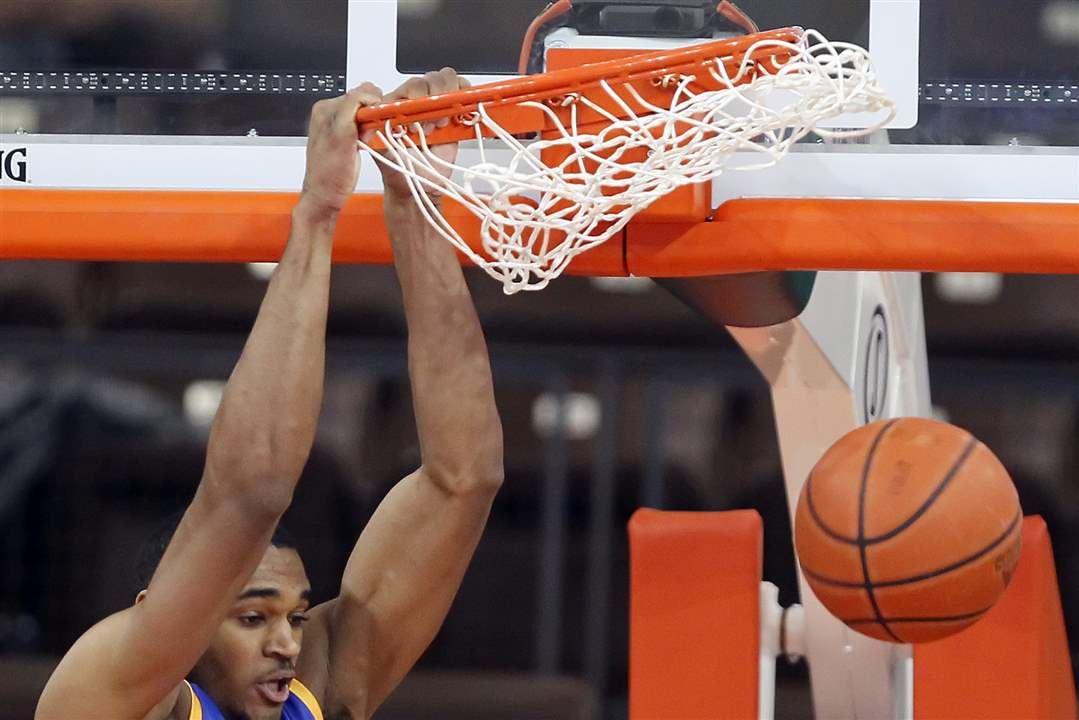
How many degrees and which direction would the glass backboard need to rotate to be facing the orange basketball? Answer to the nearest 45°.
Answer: approximately 45° to its left

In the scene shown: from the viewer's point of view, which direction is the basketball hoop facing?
toward the camera

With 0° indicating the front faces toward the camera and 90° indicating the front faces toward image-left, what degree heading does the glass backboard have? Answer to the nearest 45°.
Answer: approximately 0°
